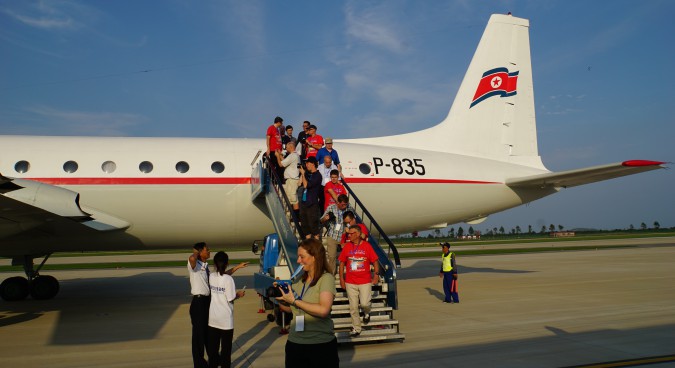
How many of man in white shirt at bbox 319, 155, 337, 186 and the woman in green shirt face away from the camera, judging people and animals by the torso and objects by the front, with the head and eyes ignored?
0

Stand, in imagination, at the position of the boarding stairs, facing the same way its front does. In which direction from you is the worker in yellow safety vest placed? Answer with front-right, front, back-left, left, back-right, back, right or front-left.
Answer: left

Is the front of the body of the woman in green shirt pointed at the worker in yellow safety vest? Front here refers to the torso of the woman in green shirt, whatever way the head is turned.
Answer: no

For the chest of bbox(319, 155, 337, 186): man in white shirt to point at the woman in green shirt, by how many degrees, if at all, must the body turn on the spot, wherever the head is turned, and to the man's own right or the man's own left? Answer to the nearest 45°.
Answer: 0° — they already face them

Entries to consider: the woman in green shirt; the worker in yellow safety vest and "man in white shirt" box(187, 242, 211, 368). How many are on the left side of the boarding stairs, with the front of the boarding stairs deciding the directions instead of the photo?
1

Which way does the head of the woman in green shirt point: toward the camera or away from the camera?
toward the camera

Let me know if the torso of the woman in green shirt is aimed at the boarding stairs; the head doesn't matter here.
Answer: no

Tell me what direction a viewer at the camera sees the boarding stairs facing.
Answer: facing the viewer and to the right of the viewer

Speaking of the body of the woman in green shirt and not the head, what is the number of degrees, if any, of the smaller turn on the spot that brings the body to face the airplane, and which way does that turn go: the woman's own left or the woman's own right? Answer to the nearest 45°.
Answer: approximately 135° to the woman's own right

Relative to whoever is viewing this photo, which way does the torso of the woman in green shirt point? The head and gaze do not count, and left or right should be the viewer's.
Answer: facing the viewer and to the left of the viewer

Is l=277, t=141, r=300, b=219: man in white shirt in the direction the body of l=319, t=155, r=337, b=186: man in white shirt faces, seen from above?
no

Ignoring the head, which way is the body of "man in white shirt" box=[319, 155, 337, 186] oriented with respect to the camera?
toward the camera

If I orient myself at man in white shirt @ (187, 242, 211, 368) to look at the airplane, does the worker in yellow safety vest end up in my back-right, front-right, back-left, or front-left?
front-right

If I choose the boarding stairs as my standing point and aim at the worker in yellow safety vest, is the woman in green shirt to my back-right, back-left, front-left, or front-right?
back-right
